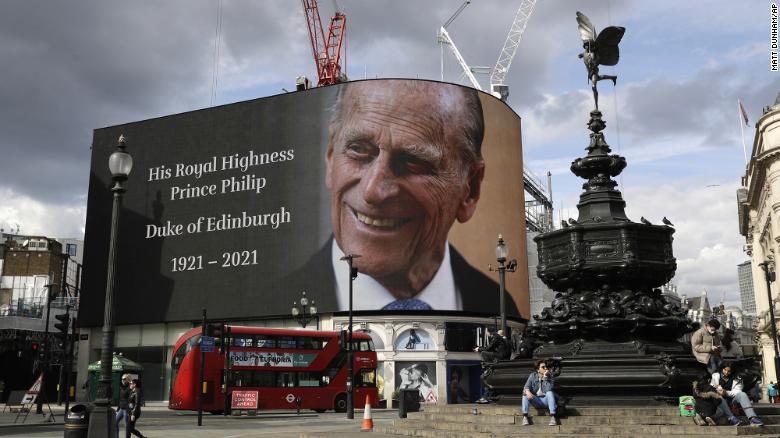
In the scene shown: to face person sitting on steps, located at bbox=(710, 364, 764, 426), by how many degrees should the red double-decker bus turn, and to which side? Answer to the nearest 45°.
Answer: approximately 90° to its right

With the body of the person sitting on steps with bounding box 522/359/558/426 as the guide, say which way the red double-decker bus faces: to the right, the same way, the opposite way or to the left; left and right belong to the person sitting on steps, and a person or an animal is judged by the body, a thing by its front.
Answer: to the left

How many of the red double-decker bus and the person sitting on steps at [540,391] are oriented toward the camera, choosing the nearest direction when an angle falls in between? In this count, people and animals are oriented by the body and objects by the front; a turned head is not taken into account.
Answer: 1

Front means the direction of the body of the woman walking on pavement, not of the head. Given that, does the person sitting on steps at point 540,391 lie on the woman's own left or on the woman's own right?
on the woman's own left

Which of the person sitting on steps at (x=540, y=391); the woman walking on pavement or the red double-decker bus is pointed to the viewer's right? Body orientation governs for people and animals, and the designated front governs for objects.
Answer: the red double-decker bus

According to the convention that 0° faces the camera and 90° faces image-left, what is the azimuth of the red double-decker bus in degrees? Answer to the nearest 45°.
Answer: approximately 270°

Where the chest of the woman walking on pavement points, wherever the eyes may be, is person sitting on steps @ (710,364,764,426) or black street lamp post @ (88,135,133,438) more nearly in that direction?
the black street lamp post

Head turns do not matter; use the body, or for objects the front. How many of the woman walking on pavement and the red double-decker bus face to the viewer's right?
1

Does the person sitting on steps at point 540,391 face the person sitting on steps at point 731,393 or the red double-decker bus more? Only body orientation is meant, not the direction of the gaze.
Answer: the person sitting on steps

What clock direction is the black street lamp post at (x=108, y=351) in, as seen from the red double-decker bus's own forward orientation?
The black street lamp post is roughly at 3 o'clock from the red double-decker bus.

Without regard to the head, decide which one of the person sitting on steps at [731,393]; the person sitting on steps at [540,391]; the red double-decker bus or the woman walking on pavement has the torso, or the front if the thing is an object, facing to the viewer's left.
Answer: the woman walking on pavement

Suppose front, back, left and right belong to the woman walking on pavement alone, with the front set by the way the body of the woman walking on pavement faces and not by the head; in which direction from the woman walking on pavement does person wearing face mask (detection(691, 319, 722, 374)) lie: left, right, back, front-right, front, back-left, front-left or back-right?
back-left

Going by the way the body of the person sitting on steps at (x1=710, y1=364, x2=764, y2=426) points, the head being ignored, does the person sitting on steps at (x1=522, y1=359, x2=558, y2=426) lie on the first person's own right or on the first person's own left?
on the first person's own right

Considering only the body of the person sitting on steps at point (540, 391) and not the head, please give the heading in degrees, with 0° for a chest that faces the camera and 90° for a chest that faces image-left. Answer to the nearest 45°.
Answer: approximately 0°

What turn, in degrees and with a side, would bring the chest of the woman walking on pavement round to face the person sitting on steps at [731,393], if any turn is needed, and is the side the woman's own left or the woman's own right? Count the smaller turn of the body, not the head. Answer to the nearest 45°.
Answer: approximately 135° to the woman's own left
